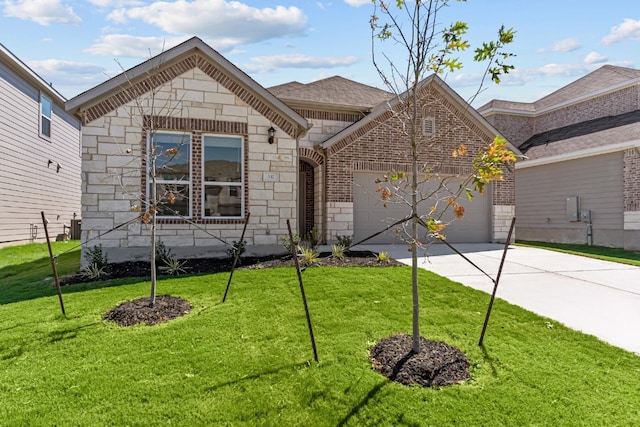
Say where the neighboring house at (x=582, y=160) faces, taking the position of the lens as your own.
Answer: facing the viewer and to the right of the viewer

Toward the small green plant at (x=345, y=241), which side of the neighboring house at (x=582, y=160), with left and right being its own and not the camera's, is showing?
right

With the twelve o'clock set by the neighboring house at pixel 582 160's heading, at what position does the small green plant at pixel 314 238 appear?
The small green plant is roughly at 3 o'clock from the neighboring house.

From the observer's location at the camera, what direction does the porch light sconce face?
facing the viewer

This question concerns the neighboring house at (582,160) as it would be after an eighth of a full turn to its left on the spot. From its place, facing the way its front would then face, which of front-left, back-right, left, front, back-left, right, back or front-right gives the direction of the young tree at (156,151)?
back-right

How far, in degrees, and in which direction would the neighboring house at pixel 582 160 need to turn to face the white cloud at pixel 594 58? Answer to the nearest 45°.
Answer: approximately 135° to its left

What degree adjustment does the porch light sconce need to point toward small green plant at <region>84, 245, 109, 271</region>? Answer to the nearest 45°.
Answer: approximately 90° to its right

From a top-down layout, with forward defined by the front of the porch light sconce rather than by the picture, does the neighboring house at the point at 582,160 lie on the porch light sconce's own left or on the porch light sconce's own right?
on the porch light sconce's own left

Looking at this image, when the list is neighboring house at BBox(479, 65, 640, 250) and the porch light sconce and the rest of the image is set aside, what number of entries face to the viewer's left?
0

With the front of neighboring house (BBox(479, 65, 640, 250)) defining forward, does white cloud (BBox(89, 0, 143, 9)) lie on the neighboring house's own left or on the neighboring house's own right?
on the neighboring house's own right

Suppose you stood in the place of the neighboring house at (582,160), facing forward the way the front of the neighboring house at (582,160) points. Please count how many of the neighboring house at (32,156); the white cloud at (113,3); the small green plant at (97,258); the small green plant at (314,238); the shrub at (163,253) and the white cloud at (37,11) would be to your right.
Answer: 6

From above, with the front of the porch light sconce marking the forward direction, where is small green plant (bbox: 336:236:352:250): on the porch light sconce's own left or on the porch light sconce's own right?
on the porch light sconce's own left
